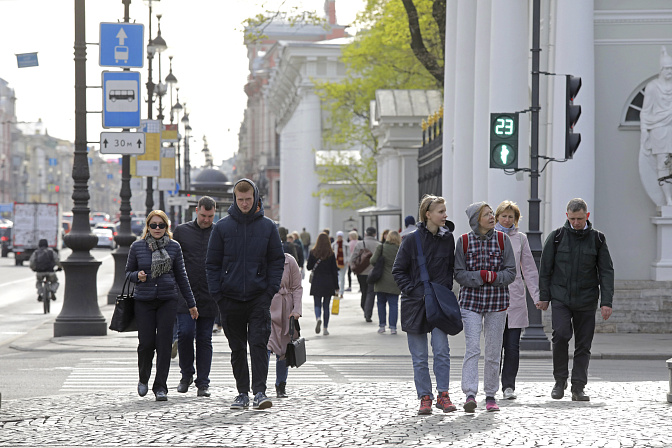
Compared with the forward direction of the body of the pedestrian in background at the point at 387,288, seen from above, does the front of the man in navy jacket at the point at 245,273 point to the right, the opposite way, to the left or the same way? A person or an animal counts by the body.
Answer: the opposite way

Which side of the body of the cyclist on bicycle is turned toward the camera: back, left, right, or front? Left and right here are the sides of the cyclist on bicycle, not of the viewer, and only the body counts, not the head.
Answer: back

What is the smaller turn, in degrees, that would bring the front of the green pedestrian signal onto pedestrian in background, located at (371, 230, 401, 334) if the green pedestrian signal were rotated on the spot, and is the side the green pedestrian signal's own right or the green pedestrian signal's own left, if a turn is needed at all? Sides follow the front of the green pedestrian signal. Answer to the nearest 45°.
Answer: approximately 135° to the green pedestrian signal's own right

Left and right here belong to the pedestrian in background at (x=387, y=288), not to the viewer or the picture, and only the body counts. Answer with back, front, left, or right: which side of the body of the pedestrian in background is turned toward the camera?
back

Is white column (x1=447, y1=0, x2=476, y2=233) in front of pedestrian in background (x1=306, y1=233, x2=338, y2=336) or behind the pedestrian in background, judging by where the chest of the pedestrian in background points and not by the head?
in front

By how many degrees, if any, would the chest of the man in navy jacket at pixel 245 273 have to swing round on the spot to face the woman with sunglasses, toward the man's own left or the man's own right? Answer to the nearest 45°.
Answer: approximately 135° to the man's own right

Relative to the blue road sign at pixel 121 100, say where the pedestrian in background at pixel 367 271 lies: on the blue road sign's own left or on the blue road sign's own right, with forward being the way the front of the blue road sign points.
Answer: on the blue road sign's own left

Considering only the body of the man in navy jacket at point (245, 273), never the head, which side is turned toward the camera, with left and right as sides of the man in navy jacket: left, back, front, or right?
front

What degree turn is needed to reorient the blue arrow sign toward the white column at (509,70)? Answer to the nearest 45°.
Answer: approximately 90° to its left

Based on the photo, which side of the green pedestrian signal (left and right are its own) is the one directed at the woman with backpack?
front
